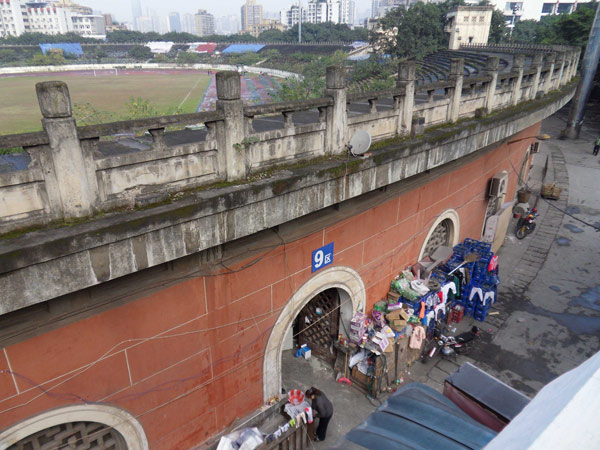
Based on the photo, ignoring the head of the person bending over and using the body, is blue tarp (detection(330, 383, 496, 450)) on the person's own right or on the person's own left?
on the person's own left

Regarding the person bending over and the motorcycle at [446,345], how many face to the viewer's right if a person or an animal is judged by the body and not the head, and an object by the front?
0

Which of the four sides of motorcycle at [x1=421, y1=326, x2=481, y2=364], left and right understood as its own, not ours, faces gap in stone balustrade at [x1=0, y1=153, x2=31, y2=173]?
front

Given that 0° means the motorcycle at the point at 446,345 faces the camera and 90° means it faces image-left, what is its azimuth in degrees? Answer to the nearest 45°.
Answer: approximately 45°

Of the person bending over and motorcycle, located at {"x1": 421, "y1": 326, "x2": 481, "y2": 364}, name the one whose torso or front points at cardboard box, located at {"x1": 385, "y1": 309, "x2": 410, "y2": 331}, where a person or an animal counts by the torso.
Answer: the motorcycle

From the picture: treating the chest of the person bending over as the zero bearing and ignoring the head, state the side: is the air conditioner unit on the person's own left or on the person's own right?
on the person's own right

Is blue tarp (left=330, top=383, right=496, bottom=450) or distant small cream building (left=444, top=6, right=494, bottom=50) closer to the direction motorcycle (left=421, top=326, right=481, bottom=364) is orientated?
the blue tarp

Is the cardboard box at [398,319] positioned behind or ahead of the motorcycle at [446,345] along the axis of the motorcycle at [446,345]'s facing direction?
ahead

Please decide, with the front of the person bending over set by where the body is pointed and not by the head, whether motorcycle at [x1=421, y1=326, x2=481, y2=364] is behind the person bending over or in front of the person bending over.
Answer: behind

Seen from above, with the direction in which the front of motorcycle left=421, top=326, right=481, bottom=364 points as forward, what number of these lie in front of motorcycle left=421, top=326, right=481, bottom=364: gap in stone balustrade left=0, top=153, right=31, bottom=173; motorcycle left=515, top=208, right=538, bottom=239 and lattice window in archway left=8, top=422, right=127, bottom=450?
2

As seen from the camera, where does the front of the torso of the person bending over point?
to the viewer's left
